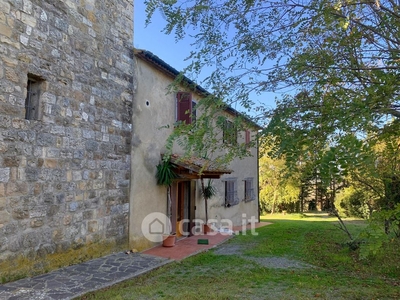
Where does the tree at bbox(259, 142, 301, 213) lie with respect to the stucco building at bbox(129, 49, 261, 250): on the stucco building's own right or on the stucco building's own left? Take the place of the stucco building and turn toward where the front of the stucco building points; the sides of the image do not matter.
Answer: on the stucco building's own left

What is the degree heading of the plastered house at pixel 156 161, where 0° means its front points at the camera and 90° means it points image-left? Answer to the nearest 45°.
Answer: approximately 315°

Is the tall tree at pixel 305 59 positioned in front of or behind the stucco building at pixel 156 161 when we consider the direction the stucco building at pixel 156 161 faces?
in front
